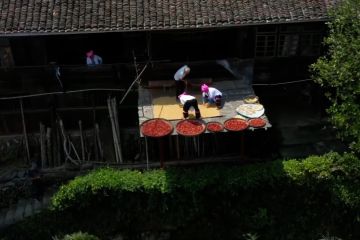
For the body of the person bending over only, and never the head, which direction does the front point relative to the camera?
to the viewer's left

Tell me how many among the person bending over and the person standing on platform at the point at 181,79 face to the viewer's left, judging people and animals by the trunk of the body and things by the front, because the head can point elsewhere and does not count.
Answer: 1

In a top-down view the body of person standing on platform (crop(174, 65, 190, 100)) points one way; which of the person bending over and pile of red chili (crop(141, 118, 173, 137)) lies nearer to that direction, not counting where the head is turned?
the person bending over

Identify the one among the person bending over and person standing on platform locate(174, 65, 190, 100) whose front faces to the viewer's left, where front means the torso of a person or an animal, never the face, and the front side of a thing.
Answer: the person bending over

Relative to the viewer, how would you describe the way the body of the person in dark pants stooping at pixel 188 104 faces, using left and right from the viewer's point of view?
facing away from the viewer and to the left of the viewer

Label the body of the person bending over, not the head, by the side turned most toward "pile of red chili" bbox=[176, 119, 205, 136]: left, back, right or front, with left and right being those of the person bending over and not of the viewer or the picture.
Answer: left
